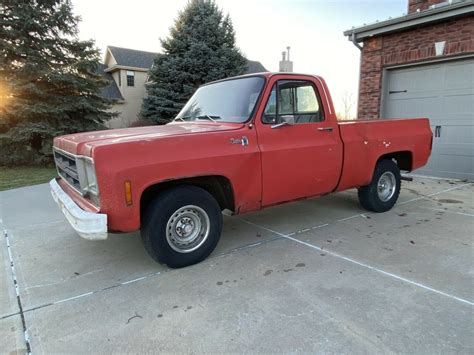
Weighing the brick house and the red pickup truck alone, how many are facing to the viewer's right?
0

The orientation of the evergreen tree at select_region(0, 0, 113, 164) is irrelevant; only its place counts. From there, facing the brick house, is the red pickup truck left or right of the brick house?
right

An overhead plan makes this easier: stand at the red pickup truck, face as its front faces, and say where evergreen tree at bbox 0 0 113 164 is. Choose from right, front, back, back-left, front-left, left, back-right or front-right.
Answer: right

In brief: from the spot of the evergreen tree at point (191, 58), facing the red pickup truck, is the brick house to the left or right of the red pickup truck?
left

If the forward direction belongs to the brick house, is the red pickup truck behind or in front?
in front

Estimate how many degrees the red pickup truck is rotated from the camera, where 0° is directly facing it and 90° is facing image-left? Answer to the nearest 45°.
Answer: approximately 45°

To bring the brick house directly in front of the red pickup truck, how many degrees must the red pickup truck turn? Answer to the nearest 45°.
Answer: approximately 180°

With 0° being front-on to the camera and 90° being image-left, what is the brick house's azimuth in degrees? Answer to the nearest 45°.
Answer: approximately 45°
